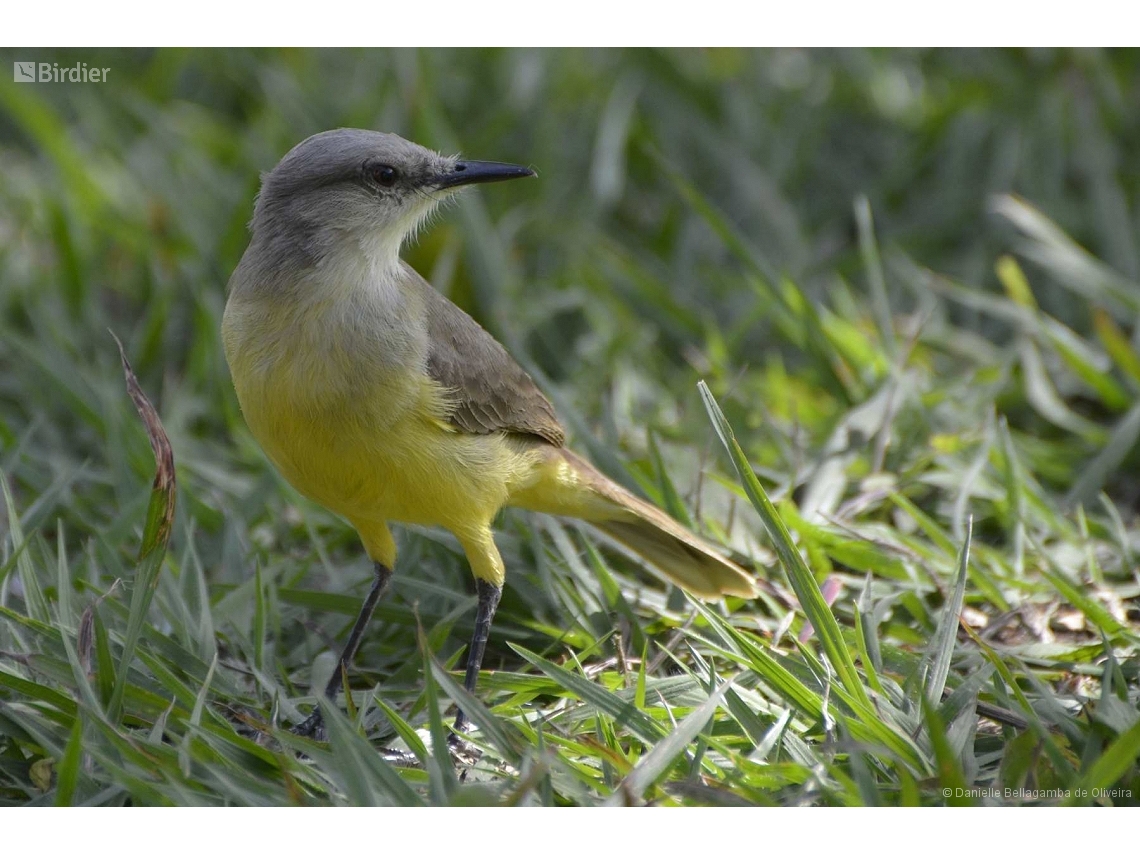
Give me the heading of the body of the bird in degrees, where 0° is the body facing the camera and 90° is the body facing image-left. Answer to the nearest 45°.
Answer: approximately 45°

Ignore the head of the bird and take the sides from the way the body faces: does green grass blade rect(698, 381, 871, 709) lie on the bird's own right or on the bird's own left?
on the bird's own left
